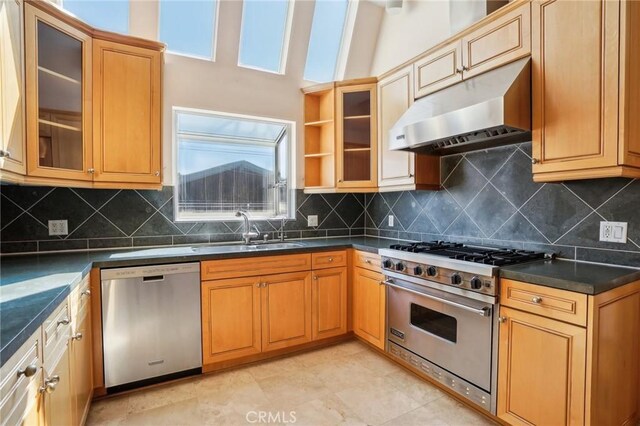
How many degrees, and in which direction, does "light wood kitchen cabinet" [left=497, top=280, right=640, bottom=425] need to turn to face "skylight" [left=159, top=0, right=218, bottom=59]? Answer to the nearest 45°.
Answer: approximately 45° to its right

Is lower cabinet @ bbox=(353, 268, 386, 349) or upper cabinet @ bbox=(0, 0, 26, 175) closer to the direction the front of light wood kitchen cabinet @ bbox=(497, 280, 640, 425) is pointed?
the upper cabinet

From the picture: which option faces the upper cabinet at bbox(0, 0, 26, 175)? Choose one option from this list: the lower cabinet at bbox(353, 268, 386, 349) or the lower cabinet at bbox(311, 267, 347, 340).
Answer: the lower cabinet at bbox(353, 268, 386, 349)

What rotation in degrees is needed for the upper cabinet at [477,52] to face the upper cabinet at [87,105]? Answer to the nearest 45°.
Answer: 0° — it already faces it

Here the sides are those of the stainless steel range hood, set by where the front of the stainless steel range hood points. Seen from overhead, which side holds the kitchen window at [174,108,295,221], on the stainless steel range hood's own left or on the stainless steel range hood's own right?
on the stainless steel range hood's own right

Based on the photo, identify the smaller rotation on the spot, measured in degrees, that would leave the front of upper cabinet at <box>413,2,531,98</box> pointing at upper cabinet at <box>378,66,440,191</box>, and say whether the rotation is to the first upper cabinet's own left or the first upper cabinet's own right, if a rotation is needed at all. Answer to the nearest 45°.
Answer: approximately 90° to the first upper cabinet's own right
